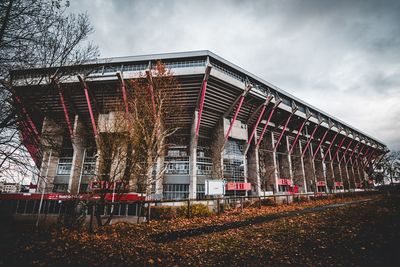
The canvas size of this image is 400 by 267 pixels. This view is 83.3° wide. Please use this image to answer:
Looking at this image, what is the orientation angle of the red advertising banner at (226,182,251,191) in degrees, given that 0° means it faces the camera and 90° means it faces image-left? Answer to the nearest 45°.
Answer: approximately 0°

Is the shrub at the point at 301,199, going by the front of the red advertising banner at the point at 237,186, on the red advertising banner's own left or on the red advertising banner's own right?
on the red advertising banner's own left

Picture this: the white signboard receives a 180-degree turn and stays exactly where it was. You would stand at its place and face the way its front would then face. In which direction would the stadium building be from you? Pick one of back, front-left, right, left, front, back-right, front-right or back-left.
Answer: front

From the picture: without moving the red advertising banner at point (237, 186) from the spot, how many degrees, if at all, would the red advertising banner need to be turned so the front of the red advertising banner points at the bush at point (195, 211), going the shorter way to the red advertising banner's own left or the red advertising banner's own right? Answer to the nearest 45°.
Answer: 0° — it already faces it

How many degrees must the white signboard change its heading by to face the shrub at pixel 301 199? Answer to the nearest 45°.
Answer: approximately 135° to its left

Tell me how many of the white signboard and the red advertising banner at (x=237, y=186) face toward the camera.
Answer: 2

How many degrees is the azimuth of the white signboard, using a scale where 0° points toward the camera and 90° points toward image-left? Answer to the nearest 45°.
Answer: approximately 0°

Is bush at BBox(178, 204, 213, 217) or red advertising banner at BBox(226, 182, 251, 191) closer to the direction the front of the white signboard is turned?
the bush
